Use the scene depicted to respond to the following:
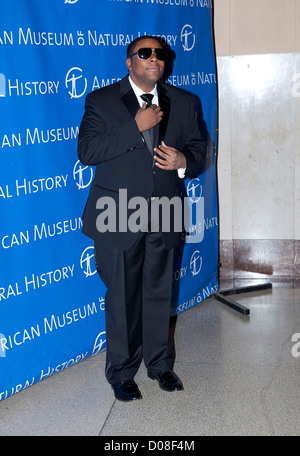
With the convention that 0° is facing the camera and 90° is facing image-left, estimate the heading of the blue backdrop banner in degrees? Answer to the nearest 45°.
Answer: approximately 315°

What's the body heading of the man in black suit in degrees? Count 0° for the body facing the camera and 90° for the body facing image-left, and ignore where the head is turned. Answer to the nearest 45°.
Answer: approximately 315°

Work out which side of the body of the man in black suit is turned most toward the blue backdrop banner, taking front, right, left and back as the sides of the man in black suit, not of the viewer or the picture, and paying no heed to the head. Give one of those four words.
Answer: back

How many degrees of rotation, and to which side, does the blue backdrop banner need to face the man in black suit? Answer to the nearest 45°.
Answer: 0° — it already faces them
